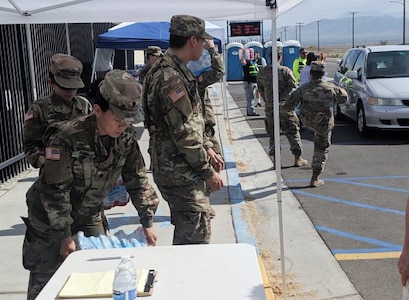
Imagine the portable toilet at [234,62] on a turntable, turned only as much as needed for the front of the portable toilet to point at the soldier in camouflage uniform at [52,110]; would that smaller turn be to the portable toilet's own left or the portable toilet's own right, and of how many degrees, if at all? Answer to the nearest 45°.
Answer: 0° — it already faces them

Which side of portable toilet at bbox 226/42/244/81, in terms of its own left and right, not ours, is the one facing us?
front

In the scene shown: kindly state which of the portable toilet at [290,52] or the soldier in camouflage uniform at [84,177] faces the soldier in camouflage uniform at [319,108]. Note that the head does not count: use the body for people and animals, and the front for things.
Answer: the portable toilet

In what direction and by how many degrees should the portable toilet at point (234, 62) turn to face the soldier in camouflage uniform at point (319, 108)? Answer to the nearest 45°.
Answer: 0° — it already faces them

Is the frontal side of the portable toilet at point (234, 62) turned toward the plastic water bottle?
yes

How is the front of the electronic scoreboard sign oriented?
toward the camera

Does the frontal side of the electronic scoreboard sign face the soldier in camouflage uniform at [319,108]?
yes

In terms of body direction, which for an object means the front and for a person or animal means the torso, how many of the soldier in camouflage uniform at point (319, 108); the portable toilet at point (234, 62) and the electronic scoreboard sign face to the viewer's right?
0

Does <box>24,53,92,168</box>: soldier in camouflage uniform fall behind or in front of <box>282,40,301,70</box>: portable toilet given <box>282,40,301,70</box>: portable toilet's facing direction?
in front

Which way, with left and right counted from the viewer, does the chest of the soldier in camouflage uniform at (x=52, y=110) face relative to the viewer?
facing the viewer and to the right of the viewer

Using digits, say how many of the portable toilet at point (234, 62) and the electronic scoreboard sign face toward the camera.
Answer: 2
